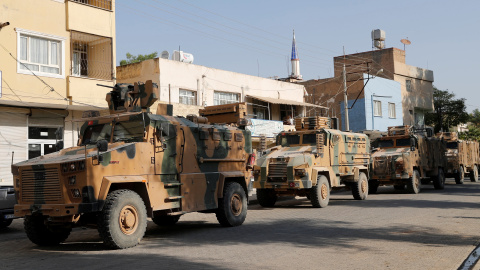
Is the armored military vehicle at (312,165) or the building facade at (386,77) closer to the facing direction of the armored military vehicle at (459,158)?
the armored military vehicle

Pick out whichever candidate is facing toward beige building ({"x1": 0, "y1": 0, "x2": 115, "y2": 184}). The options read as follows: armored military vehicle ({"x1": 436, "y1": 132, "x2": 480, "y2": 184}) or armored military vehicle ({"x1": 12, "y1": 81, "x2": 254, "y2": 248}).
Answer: armored military vehicle ({"x1": 436, "y1": 132, "x2": 480, "y2": 184})

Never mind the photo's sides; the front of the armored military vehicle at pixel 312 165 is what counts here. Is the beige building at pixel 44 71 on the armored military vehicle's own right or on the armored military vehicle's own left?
on the armored military vehicle's own right

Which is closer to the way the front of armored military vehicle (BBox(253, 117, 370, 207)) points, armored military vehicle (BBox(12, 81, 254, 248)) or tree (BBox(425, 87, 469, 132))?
the armored military vehicle

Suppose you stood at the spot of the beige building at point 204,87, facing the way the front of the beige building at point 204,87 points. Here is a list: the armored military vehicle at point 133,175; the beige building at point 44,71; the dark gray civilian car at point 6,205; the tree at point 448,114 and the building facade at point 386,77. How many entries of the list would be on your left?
2

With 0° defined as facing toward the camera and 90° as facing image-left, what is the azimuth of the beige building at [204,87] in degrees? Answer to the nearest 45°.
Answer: approximately 315°

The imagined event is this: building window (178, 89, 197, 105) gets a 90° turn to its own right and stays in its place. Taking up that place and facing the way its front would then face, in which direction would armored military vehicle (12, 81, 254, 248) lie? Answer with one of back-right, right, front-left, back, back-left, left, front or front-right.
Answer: front-left

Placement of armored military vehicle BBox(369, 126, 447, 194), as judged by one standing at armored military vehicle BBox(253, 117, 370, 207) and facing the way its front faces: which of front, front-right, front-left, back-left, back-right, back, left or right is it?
back

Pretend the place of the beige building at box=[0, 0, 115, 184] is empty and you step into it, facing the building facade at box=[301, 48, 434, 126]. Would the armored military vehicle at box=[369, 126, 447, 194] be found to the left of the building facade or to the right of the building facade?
right

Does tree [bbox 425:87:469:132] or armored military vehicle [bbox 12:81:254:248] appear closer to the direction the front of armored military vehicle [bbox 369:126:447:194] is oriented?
the armored military vehicle

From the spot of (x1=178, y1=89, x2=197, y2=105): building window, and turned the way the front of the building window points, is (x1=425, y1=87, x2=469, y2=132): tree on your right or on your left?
on your left

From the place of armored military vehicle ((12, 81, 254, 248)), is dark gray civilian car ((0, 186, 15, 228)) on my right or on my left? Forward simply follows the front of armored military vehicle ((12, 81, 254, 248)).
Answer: on my right

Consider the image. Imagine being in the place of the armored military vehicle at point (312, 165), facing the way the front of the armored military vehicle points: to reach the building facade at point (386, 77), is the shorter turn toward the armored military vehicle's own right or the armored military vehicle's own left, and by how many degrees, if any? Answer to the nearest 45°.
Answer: approximately 135° to the armored military vehicle's own right

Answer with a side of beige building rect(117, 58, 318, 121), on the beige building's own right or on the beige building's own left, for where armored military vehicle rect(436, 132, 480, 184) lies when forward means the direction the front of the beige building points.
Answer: on the beige building's own left

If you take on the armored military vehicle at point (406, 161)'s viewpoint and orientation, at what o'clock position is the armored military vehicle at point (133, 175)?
the armored military vehicle at point (133, 175) is roughly at 11 o'clock from the armored military vehicle at point (406, 161).

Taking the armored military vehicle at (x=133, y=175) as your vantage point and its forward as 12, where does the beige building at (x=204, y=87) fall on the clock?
The beige building is roughly at 5 o'clock from the armored military vehicle.
